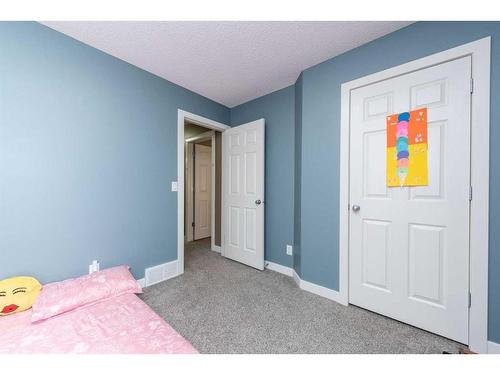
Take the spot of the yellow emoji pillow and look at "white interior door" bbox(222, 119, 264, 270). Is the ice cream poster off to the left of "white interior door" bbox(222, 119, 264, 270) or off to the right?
right

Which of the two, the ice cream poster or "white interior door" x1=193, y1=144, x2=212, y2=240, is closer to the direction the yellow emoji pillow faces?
the ice cream poster

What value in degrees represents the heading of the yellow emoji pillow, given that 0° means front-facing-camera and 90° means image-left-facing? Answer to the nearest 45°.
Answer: approximately 0°

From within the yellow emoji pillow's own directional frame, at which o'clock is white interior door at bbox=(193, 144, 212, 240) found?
The white interior door is roughly at 8 o'clock from the yellow emoji pillow.

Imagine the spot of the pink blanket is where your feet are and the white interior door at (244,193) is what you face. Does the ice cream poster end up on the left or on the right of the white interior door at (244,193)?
right

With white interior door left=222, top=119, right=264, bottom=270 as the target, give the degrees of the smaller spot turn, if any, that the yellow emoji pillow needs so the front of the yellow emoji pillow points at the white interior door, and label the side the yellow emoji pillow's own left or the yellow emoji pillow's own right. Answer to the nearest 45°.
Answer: approximately 90° to the yellow emoji pillow's own left
